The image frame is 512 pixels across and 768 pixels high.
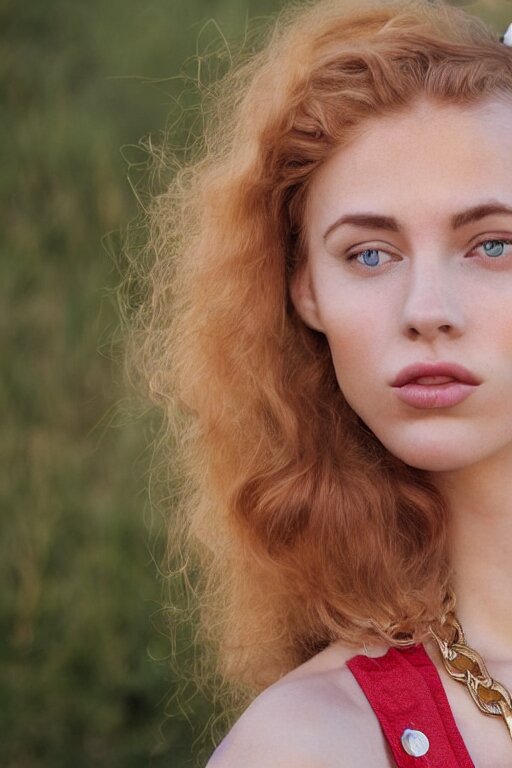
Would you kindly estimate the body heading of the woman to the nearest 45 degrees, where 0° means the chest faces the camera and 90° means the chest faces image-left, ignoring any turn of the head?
approximately 0°
